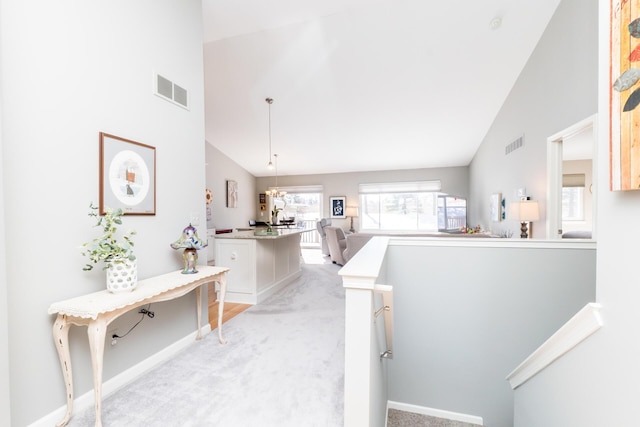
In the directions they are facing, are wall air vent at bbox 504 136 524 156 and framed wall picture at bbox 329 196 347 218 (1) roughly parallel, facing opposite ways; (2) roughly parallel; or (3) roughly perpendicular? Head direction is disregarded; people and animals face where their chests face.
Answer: roughly perpendicular

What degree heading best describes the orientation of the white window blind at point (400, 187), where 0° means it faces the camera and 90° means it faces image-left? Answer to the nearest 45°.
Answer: approximately 0°

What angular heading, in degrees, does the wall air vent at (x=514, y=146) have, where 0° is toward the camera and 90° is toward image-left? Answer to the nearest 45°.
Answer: approximately 45°

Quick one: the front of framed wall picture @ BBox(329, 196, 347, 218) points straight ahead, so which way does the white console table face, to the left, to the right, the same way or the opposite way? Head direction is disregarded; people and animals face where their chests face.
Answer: to the left

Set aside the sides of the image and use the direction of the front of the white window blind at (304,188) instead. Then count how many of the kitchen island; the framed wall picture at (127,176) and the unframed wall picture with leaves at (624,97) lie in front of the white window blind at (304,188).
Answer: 3

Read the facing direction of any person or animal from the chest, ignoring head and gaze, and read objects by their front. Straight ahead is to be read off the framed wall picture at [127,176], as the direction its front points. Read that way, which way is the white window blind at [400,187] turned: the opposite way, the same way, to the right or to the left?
to the right

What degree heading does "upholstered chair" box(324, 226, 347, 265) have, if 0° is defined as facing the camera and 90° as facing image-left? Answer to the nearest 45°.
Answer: approximately 225°

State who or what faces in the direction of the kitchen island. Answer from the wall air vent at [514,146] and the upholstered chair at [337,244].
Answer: the wall air vent

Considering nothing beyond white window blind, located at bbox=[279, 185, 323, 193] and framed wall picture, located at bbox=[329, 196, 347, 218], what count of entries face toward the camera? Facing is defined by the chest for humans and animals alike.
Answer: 2

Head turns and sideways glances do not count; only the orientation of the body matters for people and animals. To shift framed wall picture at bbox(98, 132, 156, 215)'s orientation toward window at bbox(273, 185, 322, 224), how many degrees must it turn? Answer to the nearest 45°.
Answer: approximately 90° to its left

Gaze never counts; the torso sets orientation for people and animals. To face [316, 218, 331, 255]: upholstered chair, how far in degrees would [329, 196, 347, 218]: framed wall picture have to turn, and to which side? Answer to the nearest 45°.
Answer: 0° — it already faces it
